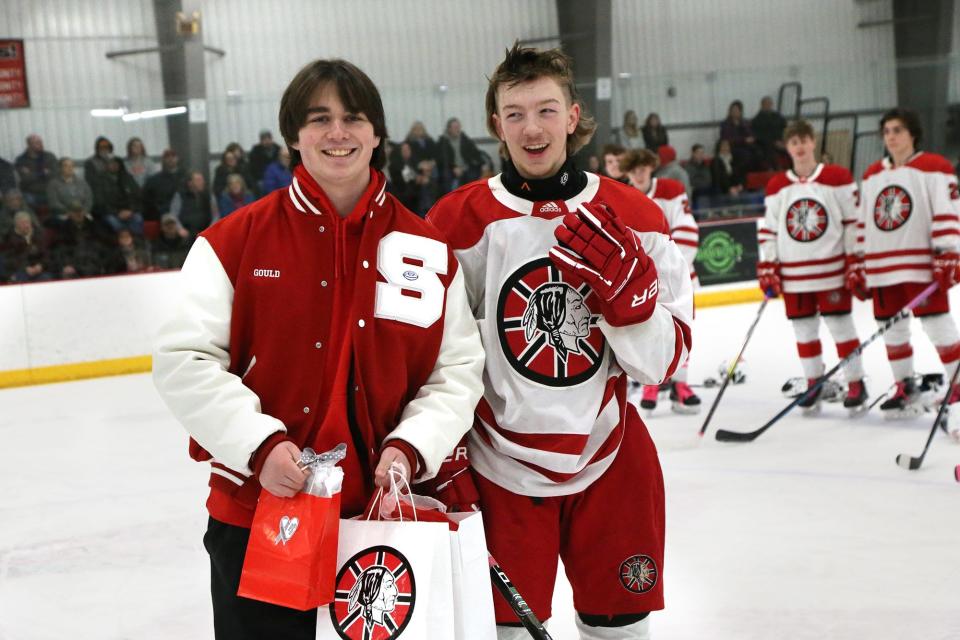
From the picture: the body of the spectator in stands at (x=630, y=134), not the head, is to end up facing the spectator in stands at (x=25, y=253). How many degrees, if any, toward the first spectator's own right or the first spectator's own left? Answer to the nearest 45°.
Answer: approximately 45° to the first spectator's own right

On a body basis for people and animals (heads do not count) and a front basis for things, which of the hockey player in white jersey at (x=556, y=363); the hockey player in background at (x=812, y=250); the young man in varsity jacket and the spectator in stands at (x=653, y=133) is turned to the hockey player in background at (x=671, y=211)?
the spectator in stands

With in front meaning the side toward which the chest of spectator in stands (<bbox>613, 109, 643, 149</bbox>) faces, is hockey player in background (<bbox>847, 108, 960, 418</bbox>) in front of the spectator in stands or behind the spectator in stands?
in front

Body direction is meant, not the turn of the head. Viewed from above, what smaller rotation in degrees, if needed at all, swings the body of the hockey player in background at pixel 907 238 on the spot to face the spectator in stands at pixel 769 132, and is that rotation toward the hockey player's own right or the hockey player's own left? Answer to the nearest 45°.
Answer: approximately 135° to the hockey player's own right

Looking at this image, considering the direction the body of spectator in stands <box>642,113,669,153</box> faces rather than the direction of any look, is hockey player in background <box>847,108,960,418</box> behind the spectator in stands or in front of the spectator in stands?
in front

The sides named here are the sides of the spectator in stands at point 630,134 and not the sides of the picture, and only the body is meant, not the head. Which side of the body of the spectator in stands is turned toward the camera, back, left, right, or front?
front

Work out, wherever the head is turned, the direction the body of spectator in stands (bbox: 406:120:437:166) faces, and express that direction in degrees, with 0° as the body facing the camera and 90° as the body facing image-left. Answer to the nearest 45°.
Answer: approximately 0°

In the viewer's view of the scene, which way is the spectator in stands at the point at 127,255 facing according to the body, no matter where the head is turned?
toward the camera

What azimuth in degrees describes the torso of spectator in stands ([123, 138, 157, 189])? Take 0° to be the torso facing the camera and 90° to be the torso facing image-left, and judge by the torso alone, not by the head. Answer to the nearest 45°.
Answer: approximately 0°

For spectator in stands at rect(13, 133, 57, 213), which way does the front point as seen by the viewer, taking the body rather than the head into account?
toward the camera
